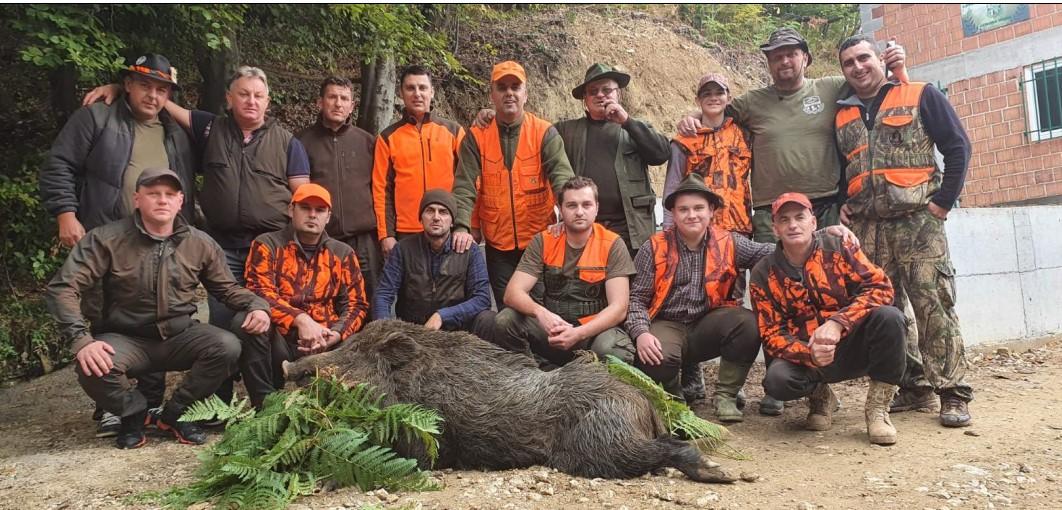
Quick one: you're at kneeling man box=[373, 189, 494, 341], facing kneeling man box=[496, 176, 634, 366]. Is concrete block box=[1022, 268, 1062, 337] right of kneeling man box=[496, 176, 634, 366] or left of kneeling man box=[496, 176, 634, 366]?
left

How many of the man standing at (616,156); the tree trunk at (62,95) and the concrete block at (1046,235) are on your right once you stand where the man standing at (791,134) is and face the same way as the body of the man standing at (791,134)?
2

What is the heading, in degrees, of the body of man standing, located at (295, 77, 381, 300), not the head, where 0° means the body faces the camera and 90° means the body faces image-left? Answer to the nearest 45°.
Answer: approximately 0°

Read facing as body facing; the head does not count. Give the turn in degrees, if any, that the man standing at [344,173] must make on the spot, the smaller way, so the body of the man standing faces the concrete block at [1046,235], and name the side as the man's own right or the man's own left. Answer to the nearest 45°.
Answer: approximately 90° to the man's own left

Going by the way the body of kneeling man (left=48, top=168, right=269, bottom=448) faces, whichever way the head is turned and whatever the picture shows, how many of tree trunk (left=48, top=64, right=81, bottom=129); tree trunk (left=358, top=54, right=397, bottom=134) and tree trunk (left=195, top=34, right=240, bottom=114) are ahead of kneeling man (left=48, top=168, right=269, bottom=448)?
0

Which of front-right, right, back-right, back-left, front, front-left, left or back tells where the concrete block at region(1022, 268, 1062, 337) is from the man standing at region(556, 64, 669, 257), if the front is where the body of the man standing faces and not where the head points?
back-left

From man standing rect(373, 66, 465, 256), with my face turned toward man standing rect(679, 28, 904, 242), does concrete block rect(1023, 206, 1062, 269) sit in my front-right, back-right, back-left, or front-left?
front-left

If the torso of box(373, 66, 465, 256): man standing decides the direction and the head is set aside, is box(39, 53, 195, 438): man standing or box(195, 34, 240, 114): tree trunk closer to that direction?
the man standing

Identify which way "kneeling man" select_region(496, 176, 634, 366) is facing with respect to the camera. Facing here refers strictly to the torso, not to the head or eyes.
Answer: toward the camera

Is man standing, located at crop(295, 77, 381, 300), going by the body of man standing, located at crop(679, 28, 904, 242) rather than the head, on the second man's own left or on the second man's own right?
on the second man's own right

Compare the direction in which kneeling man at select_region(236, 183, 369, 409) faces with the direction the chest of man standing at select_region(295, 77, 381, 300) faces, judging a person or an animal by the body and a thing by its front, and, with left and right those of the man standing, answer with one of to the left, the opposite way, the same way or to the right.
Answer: the same way

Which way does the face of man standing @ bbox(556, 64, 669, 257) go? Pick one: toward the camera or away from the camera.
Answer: toward the camera

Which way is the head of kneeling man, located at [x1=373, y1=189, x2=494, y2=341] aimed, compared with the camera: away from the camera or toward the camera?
toward the camera

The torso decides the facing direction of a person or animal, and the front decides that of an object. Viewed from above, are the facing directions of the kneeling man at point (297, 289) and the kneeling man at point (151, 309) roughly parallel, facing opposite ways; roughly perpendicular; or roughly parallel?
roughly parallel

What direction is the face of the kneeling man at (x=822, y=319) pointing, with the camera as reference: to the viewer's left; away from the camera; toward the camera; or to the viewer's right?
toward the camera

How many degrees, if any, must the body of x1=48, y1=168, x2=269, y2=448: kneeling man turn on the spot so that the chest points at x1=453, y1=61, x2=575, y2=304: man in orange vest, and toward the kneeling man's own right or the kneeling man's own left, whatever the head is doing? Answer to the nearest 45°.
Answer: approximately 90° to the kneeling man's own left

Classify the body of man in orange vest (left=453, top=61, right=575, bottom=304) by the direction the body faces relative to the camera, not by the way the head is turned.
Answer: toward the camera

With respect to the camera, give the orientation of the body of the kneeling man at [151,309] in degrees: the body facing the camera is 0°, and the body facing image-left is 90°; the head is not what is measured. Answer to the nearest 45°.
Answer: approximately 0°

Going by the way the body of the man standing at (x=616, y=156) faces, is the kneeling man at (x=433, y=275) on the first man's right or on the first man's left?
on the first man's right

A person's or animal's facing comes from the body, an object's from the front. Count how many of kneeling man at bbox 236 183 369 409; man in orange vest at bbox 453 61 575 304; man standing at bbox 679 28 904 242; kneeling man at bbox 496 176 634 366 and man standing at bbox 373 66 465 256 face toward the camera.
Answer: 5

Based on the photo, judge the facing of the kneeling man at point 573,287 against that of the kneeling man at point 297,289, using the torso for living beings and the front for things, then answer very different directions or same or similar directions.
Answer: same or similar directions
